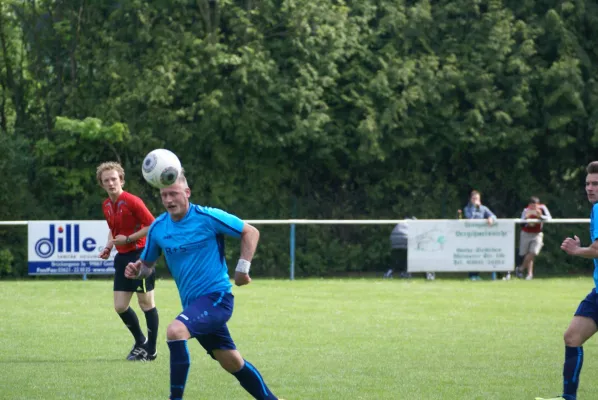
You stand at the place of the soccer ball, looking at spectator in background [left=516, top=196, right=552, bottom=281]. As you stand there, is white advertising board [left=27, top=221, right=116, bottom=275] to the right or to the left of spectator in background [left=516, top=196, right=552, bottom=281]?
left

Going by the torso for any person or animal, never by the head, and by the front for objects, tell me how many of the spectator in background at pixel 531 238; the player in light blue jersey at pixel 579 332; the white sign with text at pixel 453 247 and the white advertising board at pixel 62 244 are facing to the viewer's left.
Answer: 1

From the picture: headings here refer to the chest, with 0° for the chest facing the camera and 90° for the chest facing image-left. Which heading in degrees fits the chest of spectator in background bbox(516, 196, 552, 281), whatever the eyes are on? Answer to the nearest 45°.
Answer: approximately 0°

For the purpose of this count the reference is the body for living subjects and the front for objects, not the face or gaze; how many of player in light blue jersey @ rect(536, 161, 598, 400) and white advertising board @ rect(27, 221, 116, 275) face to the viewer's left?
1

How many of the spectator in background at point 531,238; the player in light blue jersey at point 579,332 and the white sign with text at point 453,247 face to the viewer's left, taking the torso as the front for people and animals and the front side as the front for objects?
1

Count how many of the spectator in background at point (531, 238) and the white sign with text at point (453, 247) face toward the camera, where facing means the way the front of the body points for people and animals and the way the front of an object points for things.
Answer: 2

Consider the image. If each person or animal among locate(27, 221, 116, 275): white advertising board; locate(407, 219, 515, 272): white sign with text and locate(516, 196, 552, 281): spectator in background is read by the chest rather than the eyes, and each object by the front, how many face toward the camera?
3

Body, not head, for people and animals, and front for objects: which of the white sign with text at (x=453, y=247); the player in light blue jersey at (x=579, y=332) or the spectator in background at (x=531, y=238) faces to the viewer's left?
the player in light blue jersey

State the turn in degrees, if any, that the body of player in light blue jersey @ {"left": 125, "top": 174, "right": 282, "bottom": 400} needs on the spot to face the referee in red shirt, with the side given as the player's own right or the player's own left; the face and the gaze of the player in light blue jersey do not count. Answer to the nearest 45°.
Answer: approximately 135° to the player's own right

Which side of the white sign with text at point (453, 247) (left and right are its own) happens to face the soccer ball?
front

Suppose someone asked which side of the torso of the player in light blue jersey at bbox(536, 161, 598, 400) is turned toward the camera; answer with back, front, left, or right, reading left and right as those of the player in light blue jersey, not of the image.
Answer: left

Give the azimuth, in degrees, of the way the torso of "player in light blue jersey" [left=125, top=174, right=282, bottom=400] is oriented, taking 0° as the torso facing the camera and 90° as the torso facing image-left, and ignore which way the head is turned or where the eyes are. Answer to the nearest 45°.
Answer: approximately 45°

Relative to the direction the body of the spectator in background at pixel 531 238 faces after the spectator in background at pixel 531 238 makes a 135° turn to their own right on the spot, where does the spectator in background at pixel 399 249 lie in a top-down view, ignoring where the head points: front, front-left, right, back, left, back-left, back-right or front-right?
front-left
